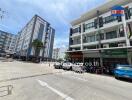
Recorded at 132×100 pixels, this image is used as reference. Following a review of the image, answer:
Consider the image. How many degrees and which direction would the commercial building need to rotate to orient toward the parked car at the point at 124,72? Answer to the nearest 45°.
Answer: approximately 45° to its left

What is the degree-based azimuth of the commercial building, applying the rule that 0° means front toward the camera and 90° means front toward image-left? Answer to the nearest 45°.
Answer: approximately 45°
